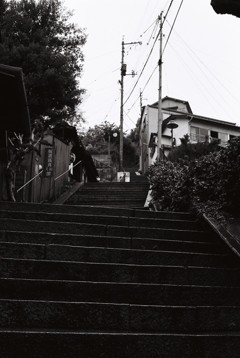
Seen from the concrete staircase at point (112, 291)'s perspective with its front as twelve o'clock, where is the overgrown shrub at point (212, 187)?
The overgrown shrub is roughly at 7 o'clock from the concrete staircase.

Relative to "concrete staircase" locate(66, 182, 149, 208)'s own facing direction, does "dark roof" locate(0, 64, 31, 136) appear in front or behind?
in front

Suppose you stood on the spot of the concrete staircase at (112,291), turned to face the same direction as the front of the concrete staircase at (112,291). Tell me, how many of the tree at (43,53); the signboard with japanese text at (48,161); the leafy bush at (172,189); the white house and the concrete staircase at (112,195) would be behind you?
5

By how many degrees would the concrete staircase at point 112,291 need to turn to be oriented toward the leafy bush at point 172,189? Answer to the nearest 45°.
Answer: approximately 180°

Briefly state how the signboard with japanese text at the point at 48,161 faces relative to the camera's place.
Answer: facing the viewer and to the right of the viewer

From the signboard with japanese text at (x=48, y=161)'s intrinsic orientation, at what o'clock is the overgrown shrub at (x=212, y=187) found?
The overgrown shrub is roughly at 1 o'clock from the signboard with japanese text.

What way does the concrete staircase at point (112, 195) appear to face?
toward the camera

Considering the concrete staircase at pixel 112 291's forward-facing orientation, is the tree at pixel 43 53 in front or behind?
behind

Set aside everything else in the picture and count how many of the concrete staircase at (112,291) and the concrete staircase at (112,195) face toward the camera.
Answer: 2

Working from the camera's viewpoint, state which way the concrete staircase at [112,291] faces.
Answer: facing the viewer

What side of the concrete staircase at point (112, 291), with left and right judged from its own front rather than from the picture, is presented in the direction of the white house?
back

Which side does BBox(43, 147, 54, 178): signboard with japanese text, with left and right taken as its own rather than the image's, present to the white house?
left
